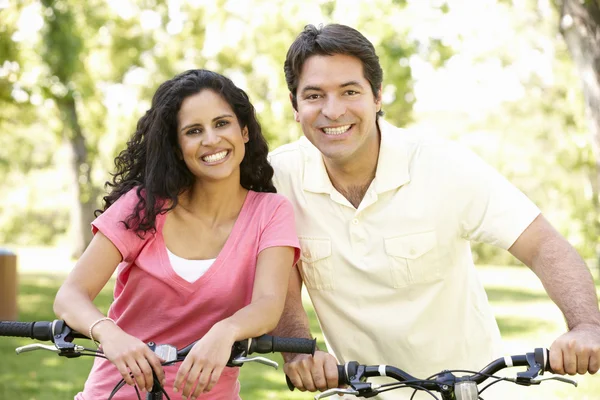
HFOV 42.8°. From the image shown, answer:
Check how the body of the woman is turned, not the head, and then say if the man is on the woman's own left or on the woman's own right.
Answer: on the woman's own left

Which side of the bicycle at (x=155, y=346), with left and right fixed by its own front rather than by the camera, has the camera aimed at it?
front

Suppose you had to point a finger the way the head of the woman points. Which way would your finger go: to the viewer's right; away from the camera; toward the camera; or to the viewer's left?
toward the camera

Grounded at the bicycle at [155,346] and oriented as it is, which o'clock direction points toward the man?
The man is roughly at 8 o'clock from the bicycle.

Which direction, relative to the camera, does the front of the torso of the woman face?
toward the camera

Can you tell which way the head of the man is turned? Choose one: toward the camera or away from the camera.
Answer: toward the camera
